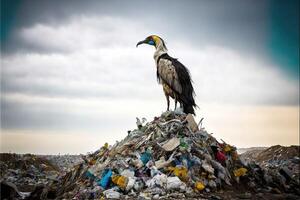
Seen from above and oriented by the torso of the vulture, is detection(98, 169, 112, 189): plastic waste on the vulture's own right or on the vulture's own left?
on the vulture's own left

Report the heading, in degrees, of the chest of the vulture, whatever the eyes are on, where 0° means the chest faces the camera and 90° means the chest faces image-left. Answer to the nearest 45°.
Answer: approximately 90°

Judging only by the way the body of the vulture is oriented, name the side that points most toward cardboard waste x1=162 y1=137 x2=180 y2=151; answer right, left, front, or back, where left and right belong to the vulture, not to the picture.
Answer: left

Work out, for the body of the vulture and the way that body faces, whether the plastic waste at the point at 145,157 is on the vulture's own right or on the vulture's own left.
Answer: on the vulture's own left

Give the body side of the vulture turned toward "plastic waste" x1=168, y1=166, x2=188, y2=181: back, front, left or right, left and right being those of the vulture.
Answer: left

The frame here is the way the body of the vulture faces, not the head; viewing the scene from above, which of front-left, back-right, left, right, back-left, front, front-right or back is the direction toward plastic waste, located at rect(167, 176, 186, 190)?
left

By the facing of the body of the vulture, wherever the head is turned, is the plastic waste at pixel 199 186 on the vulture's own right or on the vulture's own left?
on the vulture's own left
